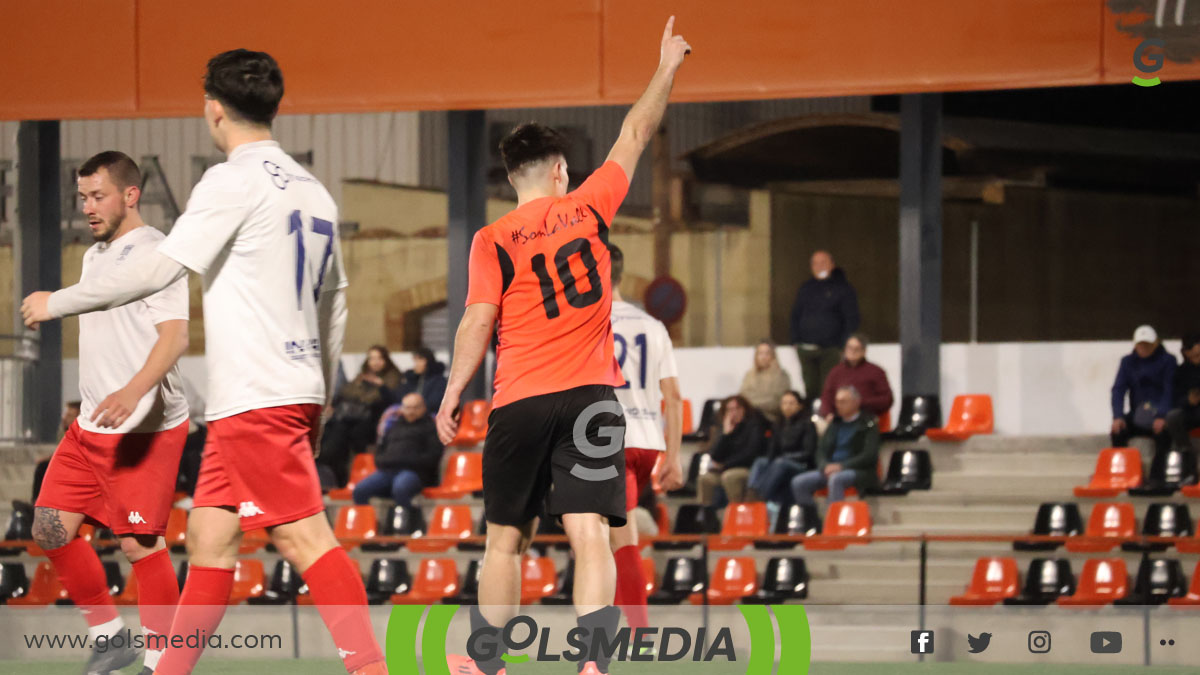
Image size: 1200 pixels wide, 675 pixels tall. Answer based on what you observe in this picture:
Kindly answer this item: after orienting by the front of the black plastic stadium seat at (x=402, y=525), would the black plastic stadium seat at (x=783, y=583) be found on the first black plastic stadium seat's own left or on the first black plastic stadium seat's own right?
on the first black plastic stadium seat's own left

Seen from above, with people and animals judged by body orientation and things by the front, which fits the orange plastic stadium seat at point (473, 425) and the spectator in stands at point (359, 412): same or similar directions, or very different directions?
same or similar directions

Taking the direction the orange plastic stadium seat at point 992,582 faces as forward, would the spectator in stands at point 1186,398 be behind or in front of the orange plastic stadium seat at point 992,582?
behind

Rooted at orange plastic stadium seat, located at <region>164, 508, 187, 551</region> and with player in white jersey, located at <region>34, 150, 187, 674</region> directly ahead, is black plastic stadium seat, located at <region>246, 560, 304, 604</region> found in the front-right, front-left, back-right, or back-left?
front-left

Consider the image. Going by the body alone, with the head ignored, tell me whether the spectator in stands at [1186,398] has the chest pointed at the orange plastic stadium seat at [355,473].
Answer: no

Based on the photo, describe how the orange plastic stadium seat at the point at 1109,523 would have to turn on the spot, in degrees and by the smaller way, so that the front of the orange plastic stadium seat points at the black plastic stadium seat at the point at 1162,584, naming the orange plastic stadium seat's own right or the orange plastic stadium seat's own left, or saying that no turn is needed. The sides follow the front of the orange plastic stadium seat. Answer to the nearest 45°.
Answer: approximately 45° to the orange plastic stadium seat's own left

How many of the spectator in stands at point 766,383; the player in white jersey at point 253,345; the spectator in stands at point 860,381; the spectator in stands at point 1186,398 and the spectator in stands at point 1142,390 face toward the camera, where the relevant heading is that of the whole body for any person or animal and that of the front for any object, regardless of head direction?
4

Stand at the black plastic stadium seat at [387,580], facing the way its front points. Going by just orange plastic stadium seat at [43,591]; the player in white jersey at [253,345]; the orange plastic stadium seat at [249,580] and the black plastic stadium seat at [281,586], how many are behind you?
0

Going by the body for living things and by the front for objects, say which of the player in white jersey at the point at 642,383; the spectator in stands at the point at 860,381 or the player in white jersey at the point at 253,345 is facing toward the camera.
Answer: the spectator in stands

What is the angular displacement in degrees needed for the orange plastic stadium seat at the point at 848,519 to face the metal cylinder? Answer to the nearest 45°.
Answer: approximately 45° to its right

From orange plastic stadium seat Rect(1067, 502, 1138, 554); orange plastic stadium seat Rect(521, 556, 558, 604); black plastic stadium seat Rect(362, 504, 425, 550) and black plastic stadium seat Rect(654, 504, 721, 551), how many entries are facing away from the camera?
0

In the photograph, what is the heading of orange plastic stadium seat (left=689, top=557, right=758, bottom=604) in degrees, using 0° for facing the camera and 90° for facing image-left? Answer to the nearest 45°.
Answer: approximately 45°

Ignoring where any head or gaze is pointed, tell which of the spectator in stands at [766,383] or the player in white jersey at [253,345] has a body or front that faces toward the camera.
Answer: the spectator in stands

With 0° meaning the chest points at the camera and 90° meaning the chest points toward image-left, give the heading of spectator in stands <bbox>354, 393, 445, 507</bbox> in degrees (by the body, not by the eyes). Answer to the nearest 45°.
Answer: approximately 45°

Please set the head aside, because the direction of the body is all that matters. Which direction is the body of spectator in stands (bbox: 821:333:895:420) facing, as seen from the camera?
toward the camera

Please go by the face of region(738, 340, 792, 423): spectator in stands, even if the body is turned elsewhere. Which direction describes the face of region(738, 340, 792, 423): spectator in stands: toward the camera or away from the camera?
toward the camera

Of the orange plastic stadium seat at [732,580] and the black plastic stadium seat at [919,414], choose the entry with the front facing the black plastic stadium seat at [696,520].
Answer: the black plastic stadium seat at [919,414]

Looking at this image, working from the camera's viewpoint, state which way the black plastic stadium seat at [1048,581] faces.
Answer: facing the viewer and to the left of the viewer

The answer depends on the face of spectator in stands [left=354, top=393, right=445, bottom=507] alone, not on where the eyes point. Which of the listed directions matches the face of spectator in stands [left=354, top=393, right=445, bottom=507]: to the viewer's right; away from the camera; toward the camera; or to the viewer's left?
toward the camera

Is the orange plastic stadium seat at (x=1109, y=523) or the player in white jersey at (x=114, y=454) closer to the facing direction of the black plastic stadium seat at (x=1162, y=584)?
the player in white jersey

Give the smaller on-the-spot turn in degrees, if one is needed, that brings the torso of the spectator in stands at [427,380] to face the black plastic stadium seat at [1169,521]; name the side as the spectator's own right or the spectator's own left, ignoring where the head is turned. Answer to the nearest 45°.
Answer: approximately 90° to the spectator's own left
